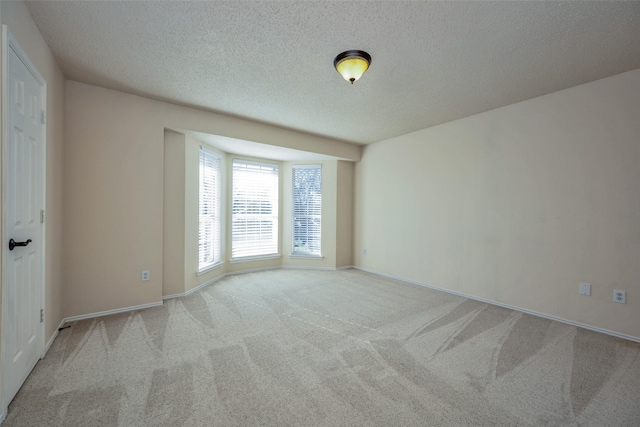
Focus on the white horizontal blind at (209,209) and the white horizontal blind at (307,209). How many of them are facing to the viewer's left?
0

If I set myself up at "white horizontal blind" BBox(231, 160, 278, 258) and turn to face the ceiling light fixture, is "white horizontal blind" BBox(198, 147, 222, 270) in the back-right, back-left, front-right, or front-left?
front-right

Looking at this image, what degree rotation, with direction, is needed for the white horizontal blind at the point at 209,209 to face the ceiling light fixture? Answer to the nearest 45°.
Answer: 0° — it already faces it

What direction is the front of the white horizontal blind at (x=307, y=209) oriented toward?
toward the camera

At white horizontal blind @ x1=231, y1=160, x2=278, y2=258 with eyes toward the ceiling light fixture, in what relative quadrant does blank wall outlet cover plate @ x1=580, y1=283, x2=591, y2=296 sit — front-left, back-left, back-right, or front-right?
front-left

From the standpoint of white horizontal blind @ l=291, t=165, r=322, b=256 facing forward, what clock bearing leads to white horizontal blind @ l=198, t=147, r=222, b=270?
white horizontal blind @ l=198, t=147, r=222, b=270 is roughly at 2 o'clock from white horizontal blind @ l=291, t=165, r=322, b=256.

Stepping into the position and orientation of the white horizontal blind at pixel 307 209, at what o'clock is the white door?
The white door is roughly at 1 o'clock from the white horizontal blind.

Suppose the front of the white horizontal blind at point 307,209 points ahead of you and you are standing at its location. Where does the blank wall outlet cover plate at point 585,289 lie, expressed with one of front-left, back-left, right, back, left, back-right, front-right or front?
front-left

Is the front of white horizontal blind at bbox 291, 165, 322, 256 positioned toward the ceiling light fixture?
yes

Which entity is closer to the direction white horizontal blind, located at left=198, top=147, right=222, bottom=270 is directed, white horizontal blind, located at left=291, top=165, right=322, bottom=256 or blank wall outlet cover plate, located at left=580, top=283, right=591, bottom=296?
the blank wall outlet cover plate

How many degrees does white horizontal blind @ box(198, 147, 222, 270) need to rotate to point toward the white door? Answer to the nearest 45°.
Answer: approximately 90° to its right

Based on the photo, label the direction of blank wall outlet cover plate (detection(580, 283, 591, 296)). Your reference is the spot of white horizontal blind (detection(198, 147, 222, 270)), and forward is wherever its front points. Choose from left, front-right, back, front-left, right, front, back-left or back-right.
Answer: front

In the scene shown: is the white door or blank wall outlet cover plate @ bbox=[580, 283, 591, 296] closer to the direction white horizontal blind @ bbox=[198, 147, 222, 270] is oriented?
the blank wall outlet cover plate

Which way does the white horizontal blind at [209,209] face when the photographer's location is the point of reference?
facing the viewer and to the right of the viewer
